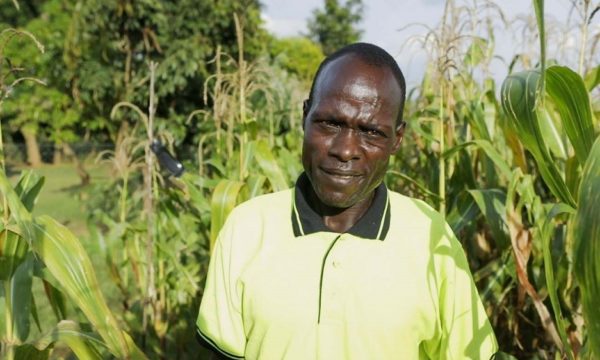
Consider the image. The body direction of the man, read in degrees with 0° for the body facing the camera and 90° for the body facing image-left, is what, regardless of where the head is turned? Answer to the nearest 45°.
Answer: approximately 0°

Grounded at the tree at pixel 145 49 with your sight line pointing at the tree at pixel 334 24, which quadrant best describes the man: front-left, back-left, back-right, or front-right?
back-right

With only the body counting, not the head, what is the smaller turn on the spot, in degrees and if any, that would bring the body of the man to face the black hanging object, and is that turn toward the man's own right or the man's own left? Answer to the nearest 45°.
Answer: approximately 135° to the man's own right

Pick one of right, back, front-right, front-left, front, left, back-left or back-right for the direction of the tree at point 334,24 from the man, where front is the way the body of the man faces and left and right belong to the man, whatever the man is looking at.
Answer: back

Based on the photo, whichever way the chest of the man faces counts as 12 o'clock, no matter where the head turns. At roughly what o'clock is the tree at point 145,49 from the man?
The tree is roughly at 5 o'clock from the man.
